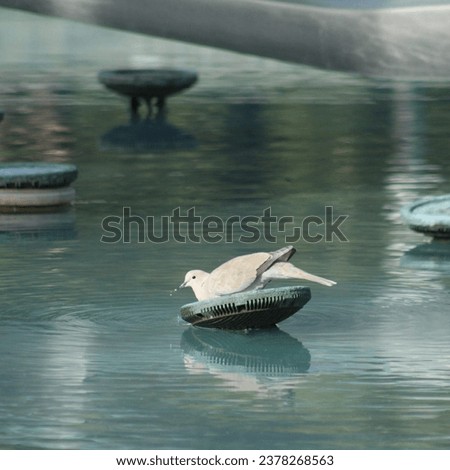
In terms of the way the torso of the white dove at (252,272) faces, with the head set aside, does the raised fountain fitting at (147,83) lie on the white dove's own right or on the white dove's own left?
on the white dove's own right

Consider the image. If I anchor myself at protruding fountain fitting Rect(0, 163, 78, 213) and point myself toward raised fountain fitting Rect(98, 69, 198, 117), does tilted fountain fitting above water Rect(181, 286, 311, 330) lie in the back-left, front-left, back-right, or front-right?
back-right

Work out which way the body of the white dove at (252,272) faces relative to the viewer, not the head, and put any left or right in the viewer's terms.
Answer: facing to the left of the viewer

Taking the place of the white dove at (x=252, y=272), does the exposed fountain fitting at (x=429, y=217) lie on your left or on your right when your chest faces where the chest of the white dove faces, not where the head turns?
on your right
